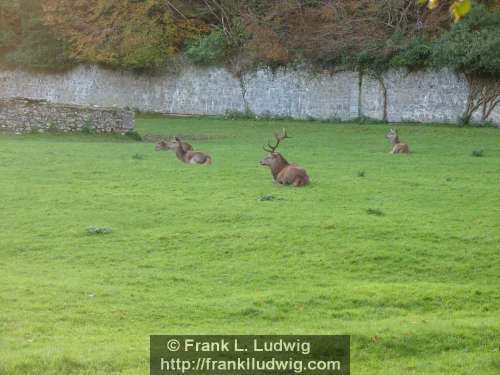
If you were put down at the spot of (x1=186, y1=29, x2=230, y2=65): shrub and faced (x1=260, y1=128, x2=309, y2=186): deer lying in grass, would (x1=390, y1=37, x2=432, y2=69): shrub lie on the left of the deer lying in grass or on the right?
left

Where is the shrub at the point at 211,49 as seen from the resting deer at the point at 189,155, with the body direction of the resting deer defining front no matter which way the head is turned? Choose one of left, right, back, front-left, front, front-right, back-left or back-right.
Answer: right

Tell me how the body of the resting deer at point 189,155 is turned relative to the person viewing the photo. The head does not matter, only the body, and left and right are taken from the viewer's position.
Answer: facing to the left of the viewer

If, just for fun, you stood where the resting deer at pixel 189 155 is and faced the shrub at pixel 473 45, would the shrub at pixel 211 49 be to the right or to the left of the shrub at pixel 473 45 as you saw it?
left

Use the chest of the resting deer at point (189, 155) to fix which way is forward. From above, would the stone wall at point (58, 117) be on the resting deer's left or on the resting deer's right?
on the resting deer's right

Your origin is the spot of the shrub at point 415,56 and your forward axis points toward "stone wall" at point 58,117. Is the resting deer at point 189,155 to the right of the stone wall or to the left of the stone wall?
left

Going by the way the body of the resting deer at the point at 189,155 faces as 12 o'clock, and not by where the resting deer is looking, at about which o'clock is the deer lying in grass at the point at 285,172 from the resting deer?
The deer lying in grass is roughly at 8 o'clock from the resting deer.

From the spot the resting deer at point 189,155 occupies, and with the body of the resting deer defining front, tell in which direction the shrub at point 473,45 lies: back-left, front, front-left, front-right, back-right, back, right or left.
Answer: back-right

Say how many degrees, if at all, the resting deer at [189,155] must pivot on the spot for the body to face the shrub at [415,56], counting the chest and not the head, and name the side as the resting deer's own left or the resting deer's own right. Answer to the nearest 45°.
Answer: approximately 135° to the resting deer's own right
